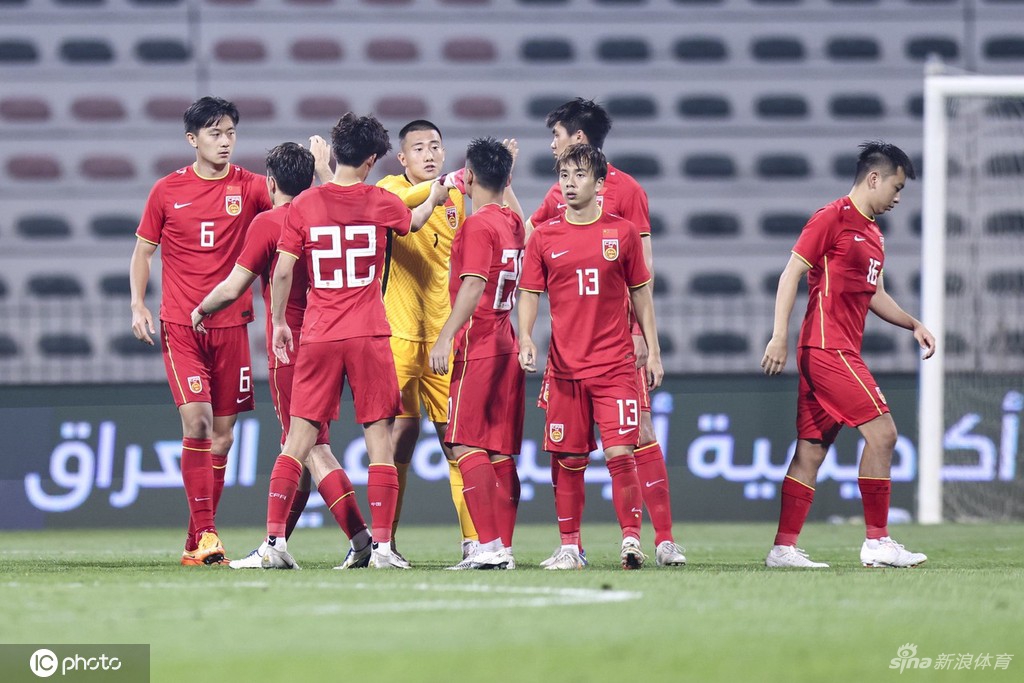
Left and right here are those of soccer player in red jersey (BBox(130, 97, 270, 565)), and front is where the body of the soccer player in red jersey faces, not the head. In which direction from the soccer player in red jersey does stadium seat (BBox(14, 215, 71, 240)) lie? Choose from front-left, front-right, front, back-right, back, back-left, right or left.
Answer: back

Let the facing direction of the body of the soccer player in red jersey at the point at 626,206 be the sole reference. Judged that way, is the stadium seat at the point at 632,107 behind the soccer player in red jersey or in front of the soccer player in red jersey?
behind

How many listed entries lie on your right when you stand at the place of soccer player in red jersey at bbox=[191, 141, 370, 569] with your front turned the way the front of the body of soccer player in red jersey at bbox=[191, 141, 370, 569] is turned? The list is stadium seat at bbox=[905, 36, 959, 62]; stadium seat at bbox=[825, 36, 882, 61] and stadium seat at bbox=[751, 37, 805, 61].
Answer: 3

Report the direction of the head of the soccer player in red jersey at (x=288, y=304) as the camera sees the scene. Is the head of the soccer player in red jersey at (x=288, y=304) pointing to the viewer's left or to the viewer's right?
to the viewer's left

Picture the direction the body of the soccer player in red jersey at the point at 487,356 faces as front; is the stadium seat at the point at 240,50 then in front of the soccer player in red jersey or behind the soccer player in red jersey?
in front

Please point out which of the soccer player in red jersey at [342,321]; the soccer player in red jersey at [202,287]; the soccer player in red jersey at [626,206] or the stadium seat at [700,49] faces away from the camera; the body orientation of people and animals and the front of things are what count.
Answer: the soccer player in red jersey at [342,321]

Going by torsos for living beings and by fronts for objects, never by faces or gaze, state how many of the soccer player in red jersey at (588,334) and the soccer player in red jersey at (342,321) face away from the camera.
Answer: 1

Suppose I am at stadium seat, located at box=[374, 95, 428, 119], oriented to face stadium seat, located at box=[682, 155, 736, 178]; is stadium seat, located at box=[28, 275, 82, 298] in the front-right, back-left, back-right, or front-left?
back-right

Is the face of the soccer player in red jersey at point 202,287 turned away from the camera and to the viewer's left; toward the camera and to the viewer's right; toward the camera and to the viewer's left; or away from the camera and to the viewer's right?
toward the camera and to the viewer's right

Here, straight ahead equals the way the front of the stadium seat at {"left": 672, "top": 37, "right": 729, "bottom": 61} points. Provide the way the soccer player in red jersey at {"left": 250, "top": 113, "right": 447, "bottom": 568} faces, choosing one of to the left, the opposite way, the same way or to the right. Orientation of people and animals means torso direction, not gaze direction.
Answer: the opposite way

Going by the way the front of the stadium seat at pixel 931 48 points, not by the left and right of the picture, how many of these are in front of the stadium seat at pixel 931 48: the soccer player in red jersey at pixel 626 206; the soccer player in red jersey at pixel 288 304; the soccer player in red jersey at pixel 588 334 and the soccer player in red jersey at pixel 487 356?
4

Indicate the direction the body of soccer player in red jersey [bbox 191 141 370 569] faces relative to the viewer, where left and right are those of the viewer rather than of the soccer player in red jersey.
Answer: facing away from the viewer and to the left of the viewer

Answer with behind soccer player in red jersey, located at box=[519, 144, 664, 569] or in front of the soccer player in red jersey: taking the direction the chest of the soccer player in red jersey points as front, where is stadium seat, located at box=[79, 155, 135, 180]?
behind

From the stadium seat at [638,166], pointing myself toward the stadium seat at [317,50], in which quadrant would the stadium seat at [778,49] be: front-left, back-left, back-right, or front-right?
back-right

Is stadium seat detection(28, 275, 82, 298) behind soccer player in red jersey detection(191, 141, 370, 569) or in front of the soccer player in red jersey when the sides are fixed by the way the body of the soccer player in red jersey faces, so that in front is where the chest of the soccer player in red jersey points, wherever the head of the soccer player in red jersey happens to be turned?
in front

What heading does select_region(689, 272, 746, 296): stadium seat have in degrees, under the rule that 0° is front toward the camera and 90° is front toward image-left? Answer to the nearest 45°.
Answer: approximately 0°

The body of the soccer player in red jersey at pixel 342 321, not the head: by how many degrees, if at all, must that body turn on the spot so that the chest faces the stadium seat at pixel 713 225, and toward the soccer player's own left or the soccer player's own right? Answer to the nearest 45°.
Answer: approximately 45° to the soccer player's own right

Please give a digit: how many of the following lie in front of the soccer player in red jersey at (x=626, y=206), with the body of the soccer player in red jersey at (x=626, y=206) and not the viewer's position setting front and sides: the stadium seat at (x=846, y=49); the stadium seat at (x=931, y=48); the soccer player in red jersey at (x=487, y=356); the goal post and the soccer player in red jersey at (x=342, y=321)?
2
